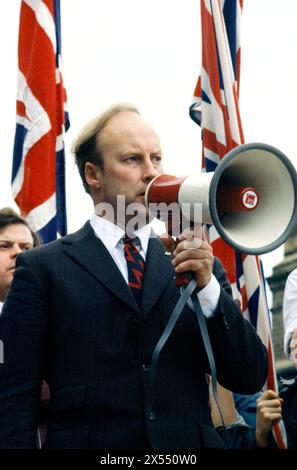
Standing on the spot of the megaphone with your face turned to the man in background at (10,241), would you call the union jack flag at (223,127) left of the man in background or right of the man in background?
right

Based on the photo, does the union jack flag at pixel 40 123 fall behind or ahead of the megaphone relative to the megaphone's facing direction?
behind

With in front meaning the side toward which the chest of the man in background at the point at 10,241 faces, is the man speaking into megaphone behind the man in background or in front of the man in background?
in front

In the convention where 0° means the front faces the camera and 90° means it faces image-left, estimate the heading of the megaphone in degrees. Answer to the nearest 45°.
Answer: approximately 315°

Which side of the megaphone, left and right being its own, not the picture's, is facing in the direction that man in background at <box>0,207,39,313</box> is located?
back

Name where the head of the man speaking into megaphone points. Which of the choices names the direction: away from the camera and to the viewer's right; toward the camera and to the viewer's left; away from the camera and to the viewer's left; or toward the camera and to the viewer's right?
toward the camera and to the viewer's right

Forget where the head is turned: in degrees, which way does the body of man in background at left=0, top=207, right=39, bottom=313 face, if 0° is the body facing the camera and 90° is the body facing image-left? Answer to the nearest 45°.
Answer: approximately 315°

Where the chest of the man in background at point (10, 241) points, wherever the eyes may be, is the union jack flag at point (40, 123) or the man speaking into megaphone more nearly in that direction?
the man speaking into megaphone

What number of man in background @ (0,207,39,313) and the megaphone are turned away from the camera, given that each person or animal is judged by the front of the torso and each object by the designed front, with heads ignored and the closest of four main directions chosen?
0

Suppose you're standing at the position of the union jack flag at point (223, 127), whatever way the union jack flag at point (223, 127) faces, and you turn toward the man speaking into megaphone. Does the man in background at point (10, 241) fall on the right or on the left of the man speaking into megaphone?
right
